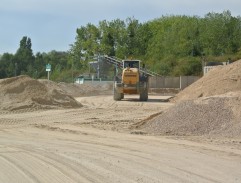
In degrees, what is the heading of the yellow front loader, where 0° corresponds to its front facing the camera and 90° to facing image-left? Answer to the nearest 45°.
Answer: approximately 180°

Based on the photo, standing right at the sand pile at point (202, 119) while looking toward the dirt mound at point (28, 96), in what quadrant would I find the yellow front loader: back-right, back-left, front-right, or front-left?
front-right

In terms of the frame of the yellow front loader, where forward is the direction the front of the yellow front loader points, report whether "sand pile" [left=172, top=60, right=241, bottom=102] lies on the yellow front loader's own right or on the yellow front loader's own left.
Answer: on the yellow front loader's own right

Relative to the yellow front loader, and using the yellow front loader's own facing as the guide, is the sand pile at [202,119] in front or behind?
behind
